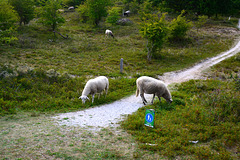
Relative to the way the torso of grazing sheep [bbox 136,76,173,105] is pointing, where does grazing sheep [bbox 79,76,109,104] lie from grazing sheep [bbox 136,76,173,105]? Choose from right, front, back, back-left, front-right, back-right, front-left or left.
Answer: back

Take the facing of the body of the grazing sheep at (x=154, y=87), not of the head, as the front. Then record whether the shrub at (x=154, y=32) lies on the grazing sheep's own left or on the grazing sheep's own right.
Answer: on the grazing sheep's own left

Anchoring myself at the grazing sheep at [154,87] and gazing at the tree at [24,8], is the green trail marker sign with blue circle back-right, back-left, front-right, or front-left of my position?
back-left

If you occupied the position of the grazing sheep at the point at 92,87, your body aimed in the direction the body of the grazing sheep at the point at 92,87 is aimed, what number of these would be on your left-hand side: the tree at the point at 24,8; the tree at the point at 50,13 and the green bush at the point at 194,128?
1

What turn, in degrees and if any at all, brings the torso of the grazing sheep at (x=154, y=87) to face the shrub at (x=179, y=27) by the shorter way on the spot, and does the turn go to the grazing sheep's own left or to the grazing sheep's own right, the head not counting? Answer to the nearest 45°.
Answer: approximately 90° to the grazing sheep's own left

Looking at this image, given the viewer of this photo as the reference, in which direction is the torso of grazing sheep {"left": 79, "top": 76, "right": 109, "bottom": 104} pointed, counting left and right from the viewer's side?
facing the viewer and to the left of the viewer

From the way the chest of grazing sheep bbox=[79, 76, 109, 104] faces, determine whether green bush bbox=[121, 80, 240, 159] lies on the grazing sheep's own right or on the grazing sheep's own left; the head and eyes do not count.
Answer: on the grazing sheep's own left

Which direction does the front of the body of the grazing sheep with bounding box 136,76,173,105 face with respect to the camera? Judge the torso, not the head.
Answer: to the viewer's right

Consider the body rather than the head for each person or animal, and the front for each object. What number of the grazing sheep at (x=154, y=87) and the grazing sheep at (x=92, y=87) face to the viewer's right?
1

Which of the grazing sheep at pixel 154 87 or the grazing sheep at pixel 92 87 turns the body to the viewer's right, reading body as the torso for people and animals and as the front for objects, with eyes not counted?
the grazing sheep at pixel 154 87

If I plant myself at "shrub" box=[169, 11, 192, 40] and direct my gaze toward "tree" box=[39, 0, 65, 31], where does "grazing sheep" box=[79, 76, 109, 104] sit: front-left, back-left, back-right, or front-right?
front-left

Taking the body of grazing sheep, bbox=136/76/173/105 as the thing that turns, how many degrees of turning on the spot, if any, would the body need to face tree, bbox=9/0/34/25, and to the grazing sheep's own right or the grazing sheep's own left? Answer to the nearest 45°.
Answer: approximately 135° to the grazing sheep's own left
